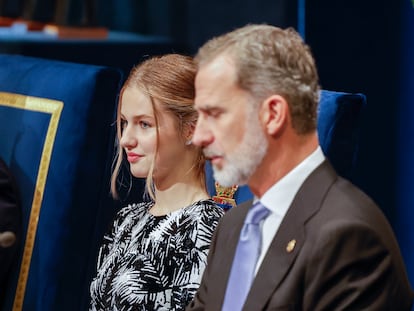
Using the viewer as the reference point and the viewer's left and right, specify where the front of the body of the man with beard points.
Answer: facing the viewer and to the left of the viewer

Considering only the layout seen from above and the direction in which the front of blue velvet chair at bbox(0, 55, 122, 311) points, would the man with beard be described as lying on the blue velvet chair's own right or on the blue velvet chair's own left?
on the blue velvet chair's own left

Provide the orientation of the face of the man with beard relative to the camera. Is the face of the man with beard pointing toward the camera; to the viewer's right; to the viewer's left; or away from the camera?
to the viewer's left

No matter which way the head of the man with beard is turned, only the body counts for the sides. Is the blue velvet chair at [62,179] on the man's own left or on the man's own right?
on the man's own right

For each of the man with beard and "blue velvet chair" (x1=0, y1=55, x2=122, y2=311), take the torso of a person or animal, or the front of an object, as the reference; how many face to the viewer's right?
0
